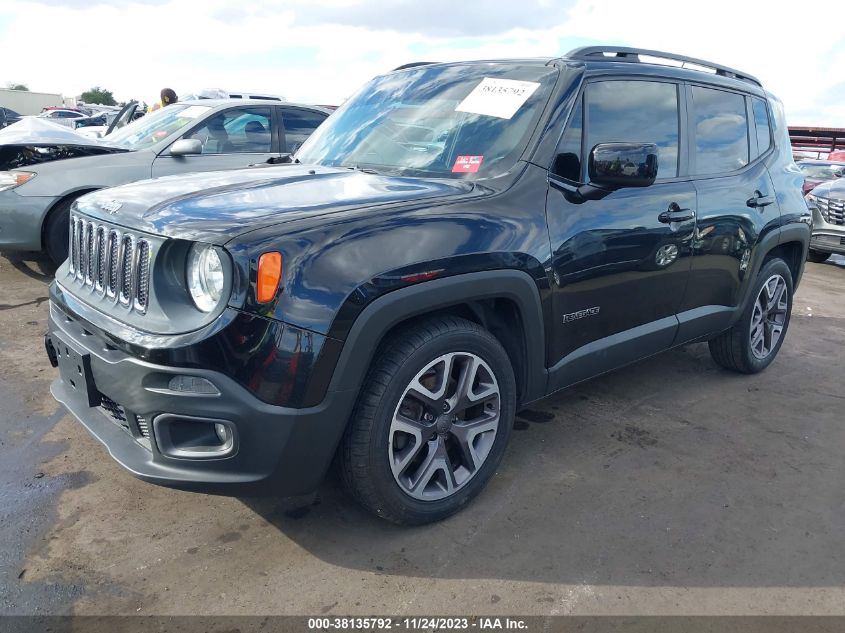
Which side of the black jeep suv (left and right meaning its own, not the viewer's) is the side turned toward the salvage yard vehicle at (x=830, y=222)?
back

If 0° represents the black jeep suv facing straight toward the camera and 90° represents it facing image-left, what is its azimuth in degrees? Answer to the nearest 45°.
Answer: approximately 45°

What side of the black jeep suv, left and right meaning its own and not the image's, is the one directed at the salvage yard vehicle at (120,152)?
right

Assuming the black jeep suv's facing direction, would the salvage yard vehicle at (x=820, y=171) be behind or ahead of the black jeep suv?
behind
